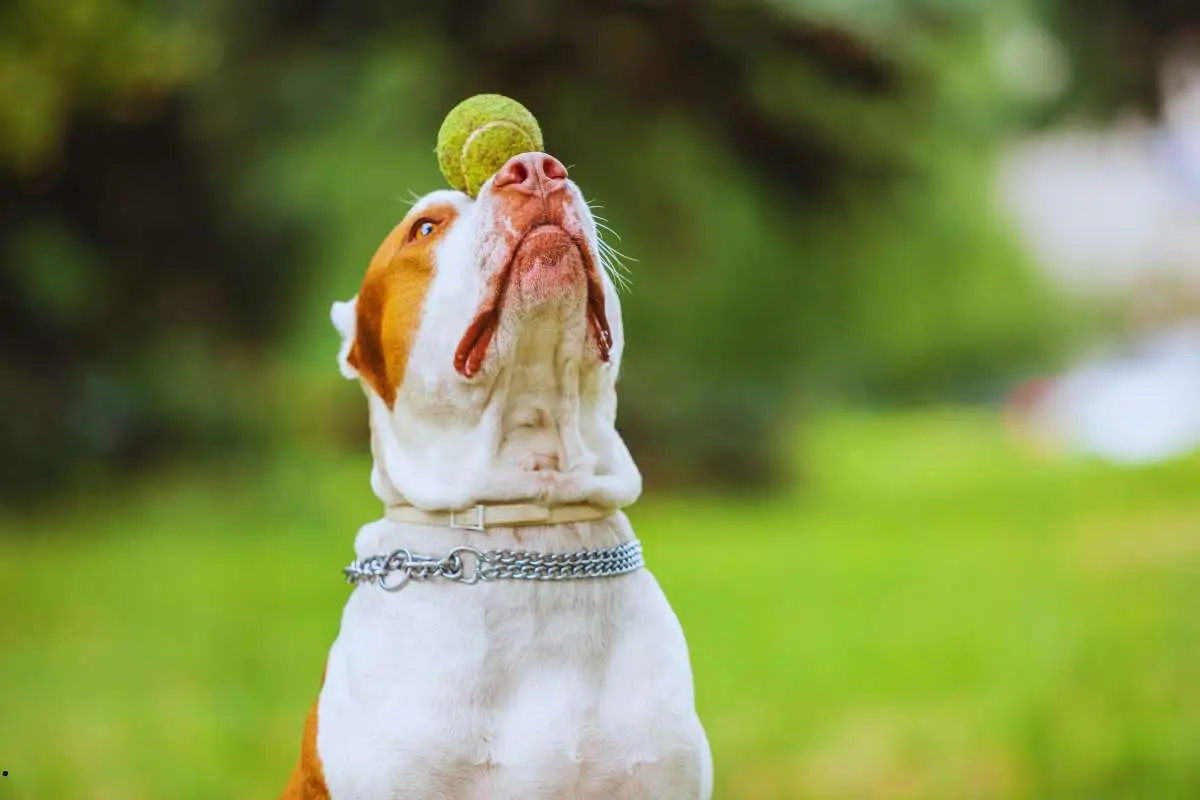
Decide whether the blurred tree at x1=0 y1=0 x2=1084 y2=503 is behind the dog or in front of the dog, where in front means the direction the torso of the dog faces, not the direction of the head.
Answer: behind

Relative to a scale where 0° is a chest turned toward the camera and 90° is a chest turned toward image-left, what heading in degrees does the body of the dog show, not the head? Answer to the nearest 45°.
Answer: approximately 315°

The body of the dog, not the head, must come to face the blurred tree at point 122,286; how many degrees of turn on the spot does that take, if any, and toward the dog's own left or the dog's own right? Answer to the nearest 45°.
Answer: approximately 135° to the dog's own left
